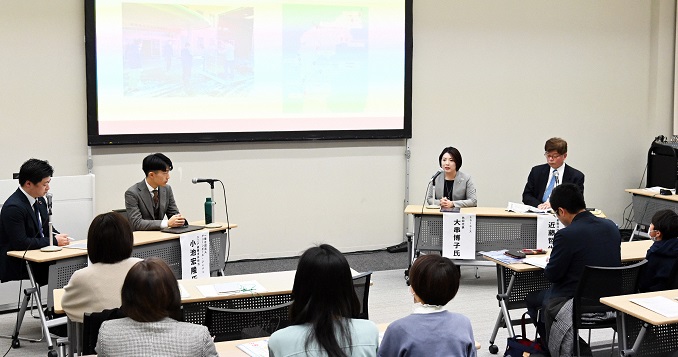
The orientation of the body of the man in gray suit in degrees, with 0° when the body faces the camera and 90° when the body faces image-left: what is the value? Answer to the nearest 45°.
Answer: approximately 315°

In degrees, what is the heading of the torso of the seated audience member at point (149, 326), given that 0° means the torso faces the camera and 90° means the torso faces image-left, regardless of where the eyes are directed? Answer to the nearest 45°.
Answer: approximately 180°

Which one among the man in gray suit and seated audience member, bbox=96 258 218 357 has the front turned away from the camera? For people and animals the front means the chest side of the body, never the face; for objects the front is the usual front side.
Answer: the seated audience member

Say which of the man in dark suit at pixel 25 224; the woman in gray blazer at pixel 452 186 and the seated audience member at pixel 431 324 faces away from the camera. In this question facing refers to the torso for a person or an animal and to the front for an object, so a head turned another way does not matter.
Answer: the seated audience member

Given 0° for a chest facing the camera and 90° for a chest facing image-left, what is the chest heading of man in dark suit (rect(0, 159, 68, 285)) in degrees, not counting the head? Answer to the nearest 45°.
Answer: approximately 315°

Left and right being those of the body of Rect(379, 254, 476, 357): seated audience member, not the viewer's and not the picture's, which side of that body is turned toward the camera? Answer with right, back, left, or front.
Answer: back

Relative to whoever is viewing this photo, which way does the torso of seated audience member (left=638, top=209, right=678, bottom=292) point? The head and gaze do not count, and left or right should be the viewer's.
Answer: facing away from the viewer and to the left of the viewer

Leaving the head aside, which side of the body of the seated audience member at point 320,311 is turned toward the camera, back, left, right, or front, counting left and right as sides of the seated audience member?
back

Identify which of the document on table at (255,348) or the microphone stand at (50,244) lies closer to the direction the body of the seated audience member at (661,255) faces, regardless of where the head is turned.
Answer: the microphone stand

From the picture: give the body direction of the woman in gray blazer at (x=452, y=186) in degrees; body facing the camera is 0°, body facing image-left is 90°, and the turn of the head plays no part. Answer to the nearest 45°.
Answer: approximately 45°

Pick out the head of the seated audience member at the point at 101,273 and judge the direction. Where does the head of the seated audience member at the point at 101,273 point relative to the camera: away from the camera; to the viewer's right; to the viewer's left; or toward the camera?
away from the camera

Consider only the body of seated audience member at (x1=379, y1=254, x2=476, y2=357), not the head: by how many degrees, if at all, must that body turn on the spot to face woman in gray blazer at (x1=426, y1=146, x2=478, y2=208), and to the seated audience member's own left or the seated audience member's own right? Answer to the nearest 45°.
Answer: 0° — they already face them
